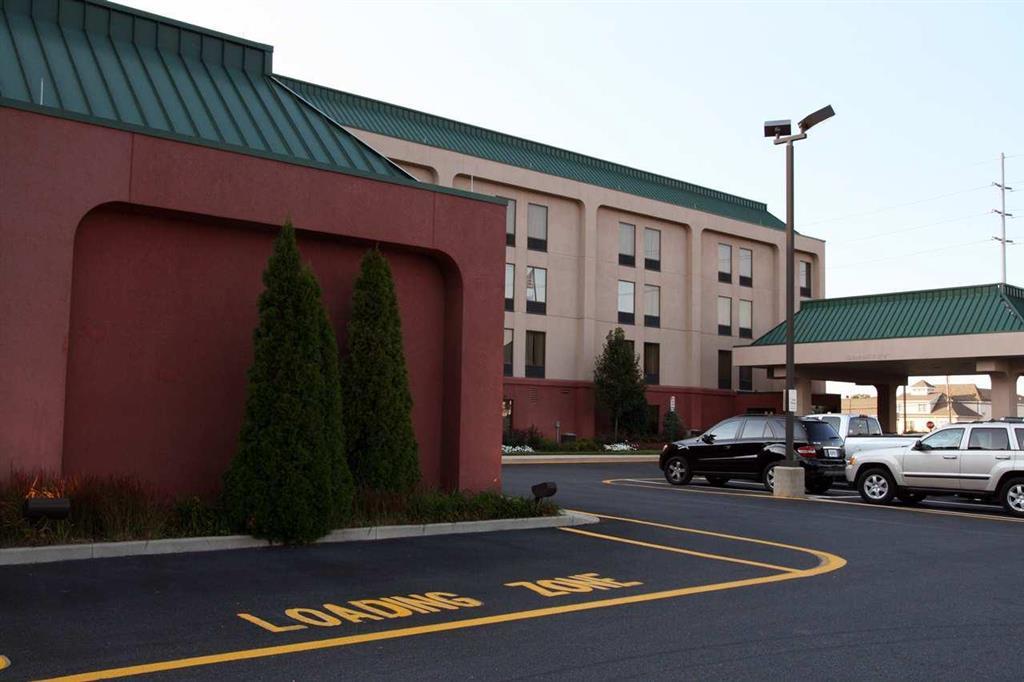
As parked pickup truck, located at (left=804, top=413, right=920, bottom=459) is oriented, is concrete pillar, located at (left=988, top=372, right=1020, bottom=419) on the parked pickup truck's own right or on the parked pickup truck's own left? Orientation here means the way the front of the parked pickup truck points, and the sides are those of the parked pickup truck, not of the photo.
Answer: on the parked pickup truck's own right

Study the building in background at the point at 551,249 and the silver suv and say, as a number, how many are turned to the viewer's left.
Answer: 1

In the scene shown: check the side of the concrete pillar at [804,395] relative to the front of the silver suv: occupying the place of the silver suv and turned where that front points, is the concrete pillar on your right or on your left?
on your right

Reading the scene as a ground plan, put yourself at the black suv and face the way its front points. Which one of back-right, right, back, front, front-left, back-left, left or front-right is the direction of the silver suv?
back

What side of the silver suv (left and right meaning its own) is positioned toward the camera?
left

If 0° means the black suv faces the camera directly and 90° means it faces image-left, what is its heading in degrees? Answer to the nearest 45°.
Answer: approximately 135°

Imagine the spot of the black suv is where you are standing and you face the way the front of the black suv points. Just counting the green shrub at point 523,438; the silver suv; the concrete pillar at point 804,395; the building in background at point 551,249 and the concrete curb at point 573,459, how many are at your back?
1

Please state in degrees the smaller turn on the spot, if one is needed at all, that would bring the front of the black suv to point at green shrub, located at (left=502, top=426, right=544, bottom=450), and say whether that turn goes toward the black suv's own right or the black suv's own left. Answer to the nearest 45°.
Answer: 0° — it already faces it

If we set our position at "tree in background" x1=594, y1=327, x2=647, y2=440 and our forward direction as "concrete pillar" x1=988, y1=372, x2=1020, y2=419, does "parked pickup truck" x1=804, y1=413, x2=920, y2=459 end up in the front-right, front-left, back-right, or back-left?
front-right

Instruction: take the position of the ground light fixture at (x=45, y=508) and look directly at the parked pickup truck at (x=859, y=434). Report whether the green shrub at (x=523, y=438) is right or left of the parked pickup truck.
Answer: left

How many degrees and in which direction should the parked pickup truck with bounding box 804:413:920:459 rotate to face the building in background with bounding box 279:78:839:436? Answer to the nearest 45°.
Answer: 0° — it already faces it

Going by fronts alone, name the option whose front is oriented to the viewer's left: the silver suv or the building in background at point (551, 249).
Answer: the silver suv
